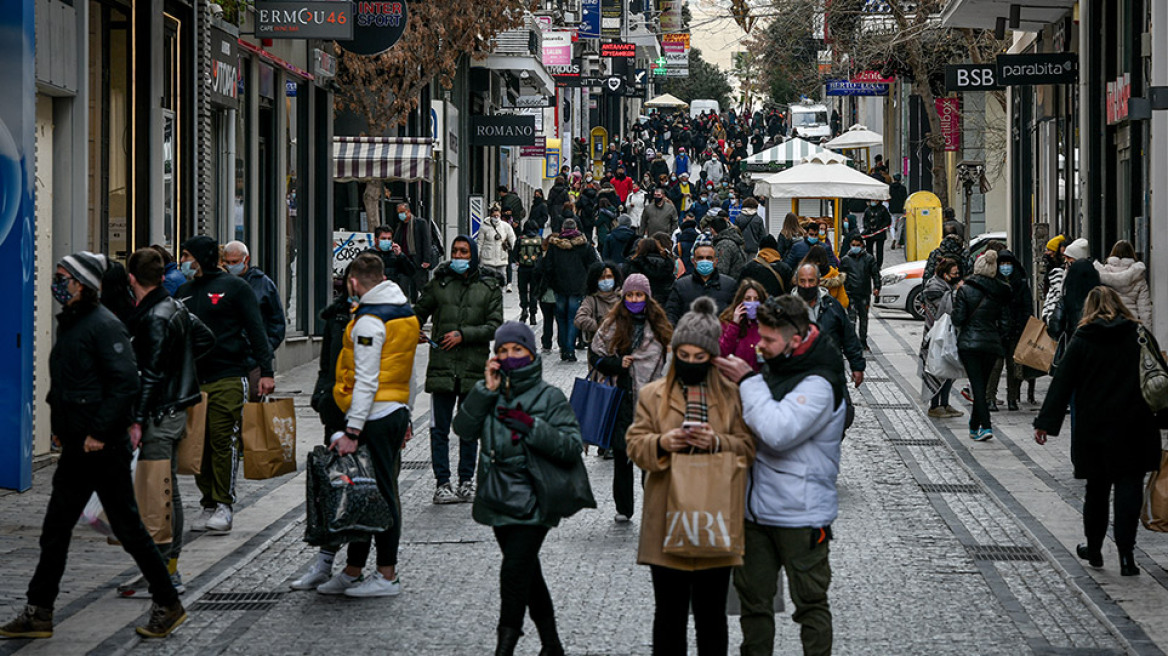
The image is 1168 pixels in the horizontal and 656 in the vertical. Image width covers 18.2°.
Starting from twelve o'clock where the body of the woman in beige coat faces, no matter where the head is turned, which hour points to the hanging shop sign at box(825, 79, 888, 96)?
The hanging shop sign is roughly at 6 o'clock from the woman in beige coat.

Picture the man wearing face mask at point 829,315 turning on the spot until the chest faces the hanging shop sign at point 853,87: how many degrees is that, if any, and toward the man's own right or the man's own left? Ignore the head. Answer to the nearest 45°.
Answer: approximately 180°

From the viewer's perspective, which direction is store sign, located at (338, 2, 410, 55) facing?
toward the camera

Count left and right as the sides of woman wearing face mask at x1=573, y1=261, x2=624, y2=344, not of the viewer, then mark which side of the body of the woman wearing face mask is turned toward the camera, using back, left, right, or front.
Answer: front

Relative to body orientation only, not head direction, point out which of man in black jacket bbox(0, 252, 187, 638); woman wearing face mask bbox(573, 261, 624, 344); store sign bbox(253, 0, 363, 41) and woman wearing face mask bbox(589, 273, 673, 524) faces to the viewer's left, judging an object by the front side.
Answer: the man in black jacket

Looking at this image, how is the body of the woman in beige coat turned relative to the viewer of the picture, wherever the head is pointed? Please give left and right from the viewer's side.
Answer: facing the viewer

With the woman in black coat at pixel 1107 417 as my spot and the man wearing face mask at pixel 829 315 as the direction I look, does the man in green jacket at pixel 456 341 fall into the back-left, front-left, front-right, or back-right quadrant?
front-left

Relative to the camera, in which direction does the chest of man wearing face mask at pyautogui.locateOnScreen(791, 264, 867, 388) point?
toward the camera
